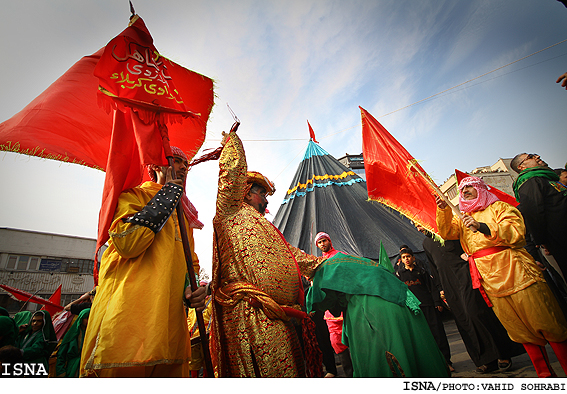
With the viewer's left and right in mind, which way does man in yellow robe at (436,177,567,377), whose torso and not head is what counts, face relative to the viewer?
facing the viewer and to the left of the viewer

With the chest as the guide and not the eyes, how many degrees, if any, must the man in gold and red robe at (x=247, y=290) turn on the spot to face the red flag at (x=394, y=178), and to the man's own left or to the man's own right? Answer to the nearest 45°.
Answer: approximately 45° to the man's own left

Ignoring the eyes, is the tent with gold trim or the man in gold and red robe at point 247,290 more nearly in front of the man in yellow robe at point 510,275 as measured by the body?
the man in gold and red robe
